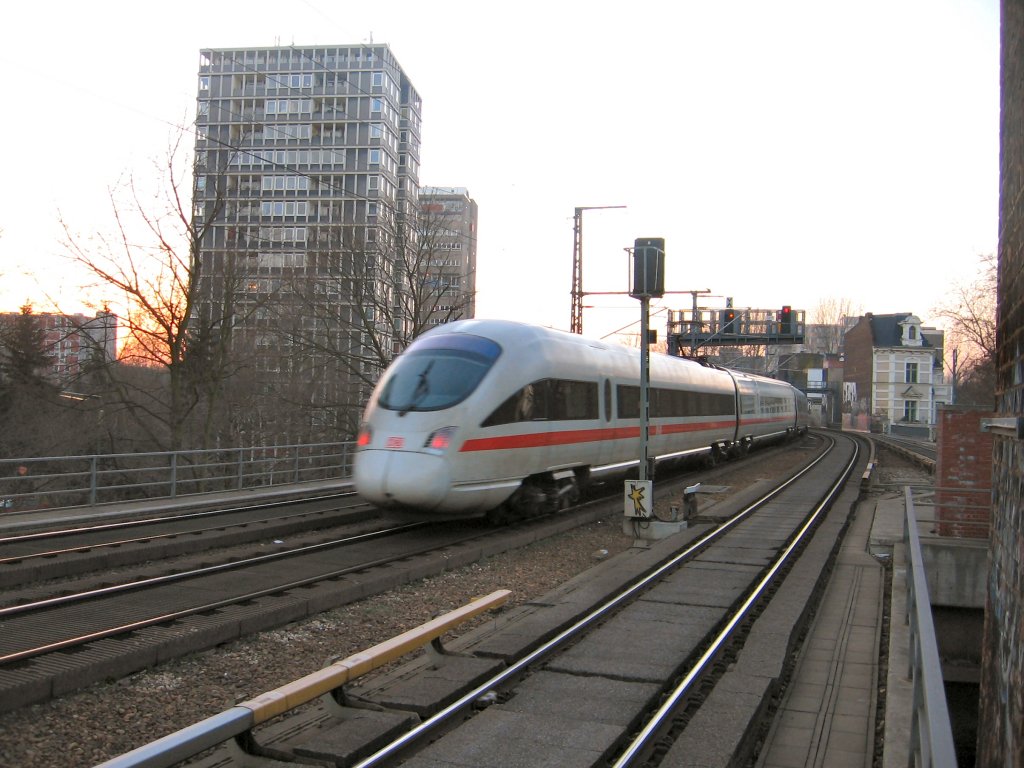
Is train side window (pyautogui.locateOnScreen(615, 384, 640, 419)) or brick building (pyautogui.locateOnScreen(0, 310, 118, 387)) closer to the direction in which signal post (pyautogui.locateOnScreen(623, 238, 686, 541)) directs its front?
the train side window
